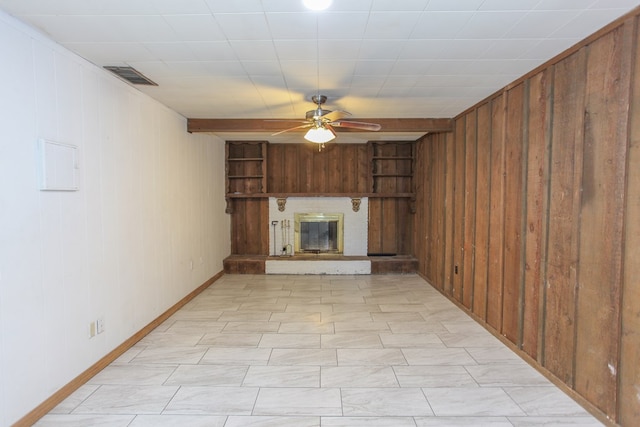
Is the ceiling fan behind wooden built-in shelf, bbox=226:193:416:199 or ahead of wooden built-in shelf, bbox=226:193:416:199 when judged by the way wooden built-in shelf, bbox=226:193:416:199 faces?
ahead

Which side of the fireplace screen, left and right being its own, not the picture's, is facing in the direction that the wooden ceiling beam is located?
front

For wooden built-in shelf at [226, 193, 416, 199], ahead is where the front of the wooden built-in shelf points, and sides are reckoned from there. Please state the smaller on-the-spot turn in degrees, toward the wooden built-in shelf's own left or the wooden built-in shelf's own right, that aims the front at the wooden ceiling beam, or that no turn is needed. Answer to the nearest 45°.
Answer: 0° — it already faces it

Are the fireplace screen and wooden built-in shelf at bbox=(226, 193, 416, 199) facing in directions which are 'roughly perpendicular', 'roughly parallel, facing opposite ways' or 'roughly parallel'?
roughly parallel

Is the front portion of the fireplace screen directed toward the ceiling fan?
yes

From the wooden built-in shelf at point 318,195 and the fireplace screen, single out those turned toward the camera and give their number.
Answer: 2

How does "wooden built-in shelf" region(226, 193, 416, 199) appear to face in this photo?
toward the camera
